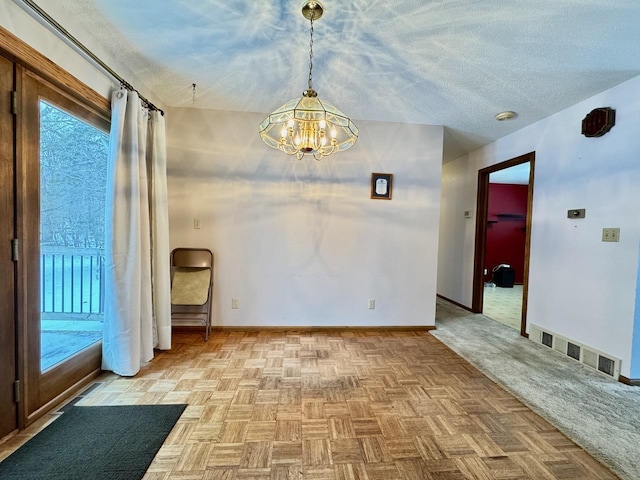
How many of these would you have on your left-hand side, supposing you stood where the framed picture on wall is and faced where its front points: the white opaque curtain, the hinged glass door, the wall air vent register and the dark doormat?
1

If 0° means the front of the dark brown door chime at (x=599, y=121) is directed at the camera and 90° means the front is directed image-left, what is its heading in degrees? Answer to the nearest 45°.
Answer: approximately 45°

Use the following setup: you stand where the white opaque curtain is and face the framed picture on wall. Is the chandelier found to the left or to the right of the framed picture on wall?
right

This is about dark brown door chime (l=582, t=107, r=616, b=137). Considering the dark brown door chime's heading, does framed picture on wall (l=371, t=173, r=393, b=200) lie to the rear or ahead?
ahead

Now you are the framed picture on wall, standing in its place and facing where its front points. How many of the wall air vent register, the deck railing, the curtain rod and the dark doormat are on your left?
1

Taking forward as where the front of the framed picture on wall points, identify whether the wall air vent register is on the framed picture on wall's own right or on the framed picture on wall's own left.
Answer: on the framed picture on wall's own left

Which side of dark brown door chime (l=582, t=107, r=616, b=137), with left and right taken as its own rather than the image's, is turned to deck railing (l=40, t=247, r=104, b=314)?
front

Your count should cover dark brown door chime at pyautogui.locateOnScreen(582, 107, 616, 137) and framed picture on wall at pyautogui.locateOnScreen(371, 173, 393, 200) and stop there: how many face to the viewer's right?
0

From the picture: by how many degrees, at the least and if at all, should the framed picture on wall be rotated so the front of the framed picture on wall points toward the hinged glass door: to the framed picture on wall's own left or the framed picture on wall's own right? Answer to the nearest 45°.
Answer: approximately 45° to the framed picture on wall's own right

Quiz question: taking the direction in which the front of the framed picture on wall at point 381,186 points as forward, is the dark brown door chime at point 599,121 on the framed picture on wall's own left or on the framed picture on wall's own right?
on the framed picture on wall's own left

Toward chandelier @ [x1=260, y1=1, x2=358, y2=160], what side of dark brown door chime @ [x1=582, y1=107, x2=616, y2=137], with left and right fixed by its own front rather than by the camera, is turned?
front

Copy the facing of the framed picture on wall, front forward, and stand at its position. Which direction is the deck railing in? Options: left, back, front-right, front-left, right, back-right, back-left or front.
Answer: front-right

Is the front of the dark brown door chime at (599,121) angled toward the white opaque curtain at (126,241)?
yes

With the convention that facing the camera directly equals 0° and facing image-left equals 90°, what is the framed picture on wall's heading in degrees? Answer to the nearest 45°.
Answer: approximately 0°

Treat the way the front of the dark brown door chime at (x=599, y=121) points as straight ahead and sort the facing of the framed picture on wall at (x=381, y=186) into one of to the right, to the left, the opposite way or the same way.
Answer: to the left

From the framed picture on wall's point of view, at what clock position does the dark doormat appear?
The dark doormat is roughly at 1 o'clock from the framed picture on wall.

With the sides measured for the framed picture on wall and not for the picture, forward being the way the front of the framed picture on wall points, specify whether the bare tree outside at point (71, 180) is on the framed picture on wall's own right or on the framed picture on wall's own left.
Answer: on the framed picture on wall's own right
